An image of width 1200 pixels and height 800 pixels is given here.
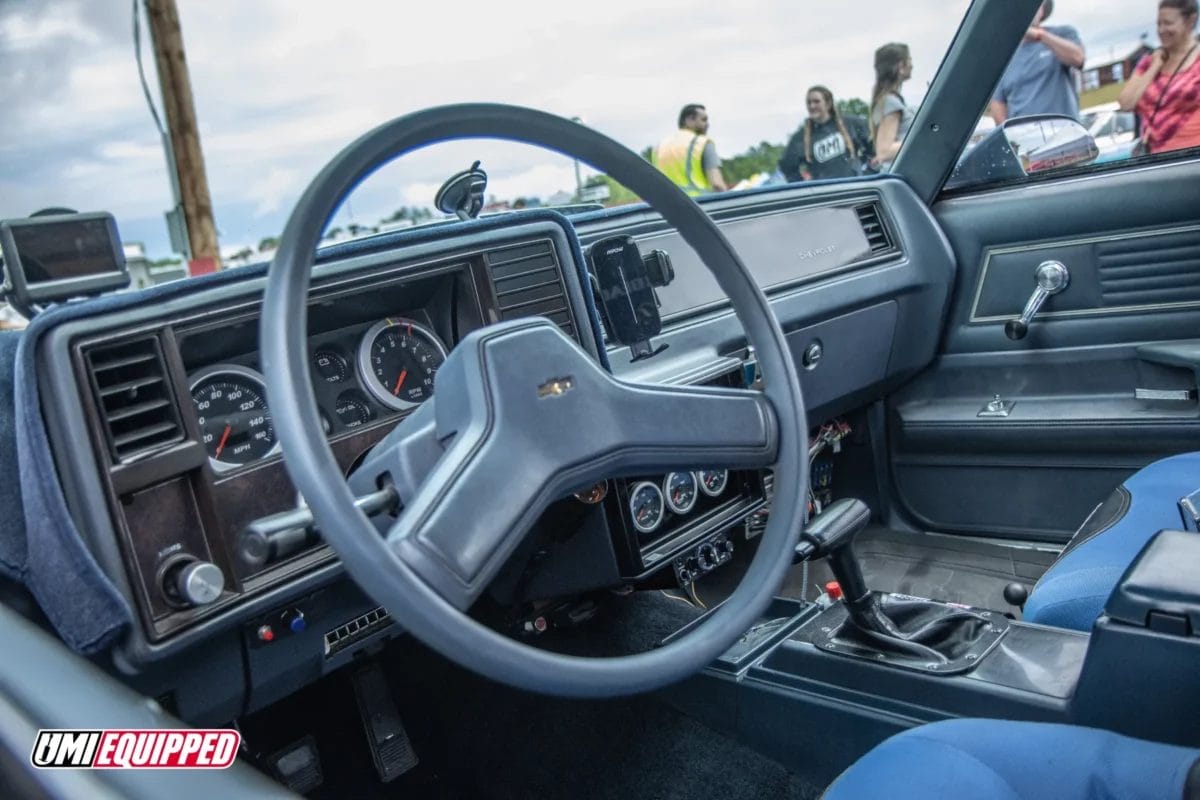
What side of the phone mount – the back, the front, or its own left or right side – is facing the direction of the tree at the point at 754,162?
back

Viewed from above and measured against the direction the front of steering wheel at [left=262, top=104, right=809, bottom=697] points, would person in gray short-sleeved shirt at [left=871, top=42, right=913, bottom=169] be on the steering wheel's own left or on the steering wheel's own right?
on the steering wheel's own left

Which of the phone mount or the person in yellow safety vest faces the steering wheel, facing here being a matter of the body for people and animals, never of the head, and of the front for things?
the phone mount

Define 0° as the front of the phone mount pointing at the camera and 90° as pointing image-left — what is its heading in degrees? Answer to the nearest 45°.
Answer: approximately 0°

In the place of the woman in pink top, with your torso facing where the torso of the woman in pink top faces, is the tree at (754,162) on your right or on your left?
on your right

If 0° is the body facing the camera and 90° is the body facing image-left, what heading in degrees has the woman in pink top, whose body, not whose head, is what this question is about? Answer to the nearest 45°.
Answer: approximately 45°

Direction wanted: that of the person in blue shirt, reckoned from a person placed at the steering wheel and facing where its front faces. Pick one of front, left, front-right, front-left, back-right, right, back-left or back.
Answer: left
